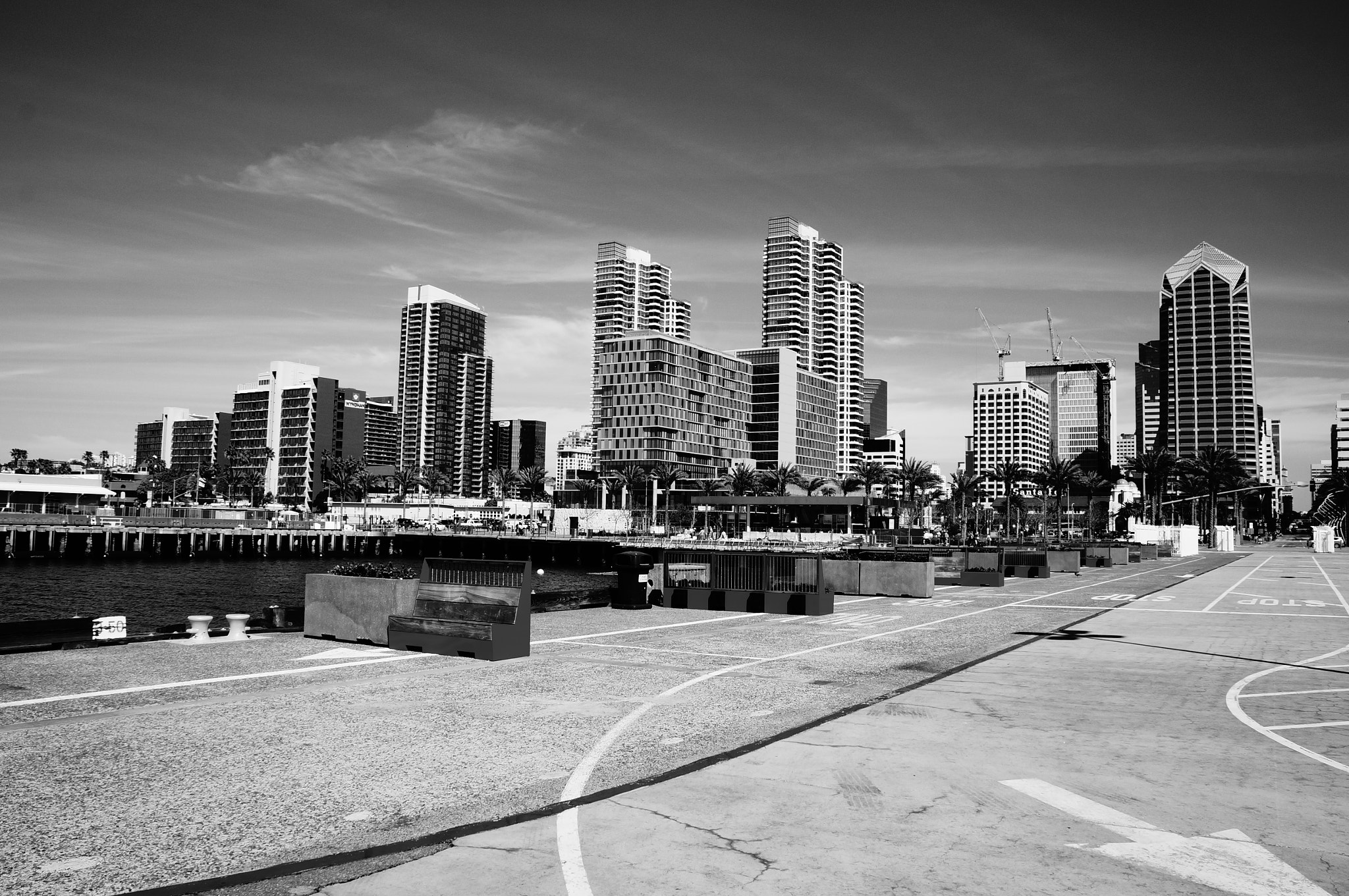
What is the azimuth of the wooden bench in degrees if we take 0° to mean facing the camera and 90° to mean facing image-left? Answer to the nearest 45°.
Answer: approximately 45°

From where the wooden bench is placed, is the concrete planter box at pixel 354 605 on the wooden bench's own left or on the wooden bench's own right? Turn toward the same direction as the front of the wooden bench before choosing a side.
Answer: on the wooden bench's own right

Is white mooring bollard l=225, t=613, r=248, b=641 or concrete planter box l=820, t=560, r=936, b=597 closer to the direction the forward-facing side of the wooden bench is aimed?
the white mooring bollard

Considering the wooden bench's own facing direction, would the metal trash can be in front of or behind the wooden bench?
behind

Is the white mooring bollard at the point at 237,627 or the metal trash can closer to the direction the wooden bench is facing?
the white mooring bollard

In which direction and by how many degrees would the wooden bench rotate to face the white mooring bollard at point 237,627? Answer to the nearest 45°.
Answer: approximately 90° to its right

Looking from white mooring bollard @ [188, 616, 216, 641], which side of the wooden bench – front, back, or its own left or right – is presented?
right

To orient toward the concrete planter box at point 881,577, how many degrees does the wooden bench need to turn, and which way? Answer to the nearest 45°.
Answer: approximately 180°
